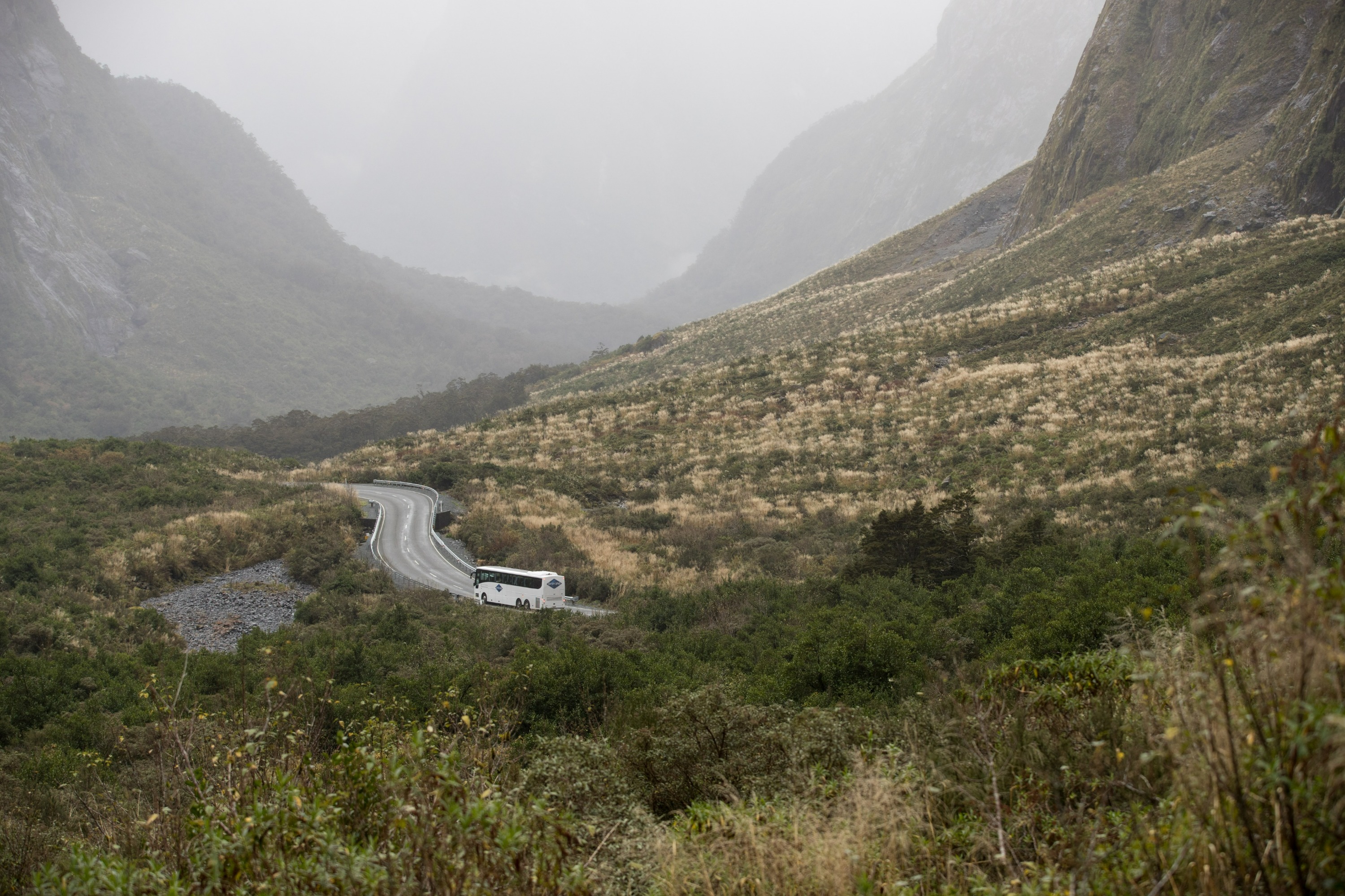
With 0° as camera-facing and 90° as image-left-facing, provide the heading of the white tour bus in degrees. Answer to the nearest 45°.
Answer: approximately 135°

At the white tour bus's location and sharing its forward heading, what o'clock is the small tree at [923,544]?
The small tree is roughly at 6 o'clock from the white tour bus.

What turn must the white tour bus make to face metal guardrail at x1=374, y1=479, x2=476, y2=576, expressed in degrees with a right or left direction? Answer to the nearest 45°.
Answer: approximately 45° to its right

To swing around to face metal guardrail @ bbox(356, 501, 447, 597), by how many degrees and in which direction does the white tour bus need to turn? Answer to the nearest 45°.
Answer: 0° — it already faces it

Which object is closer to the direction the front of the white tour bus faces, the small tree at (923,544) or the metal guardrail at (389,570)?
the metal guardrail

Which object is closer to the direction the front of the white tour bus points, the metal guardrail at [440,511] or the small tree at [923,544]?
the metal guardrail
